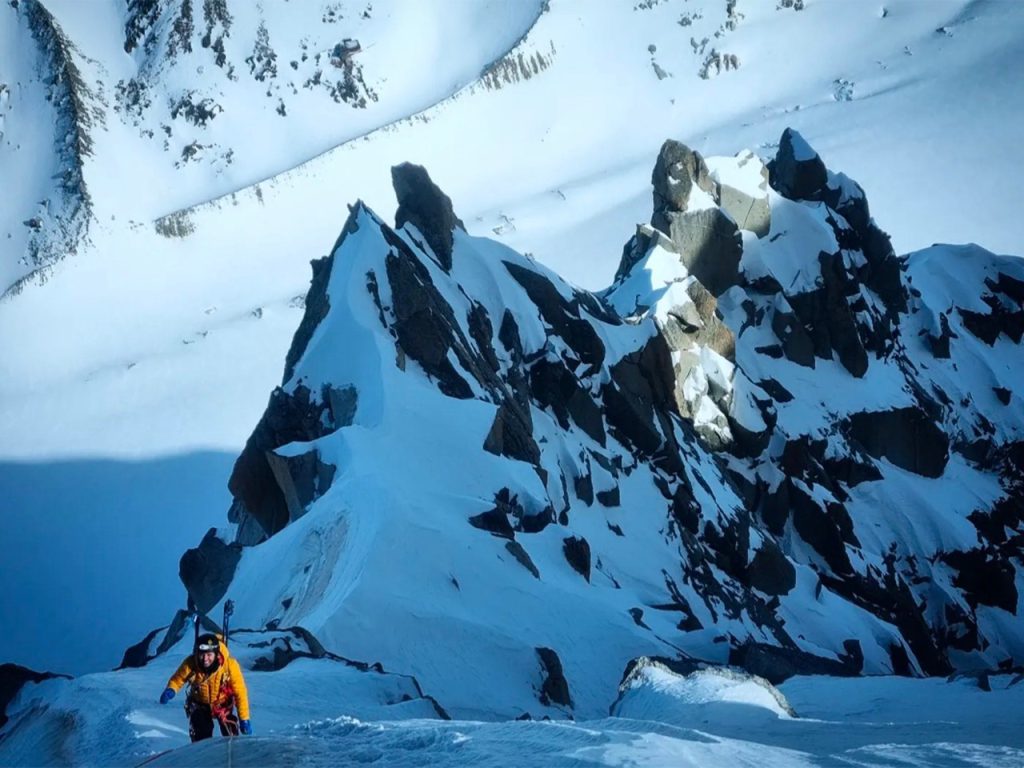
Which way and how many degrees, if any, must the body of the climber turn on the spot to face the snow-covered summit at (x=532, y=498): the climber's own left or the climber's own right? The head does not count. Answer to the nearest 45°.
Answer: approximately 135° to the climber's own left

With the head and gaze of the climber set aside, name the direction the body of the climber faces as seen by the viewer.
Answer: toward the camera
